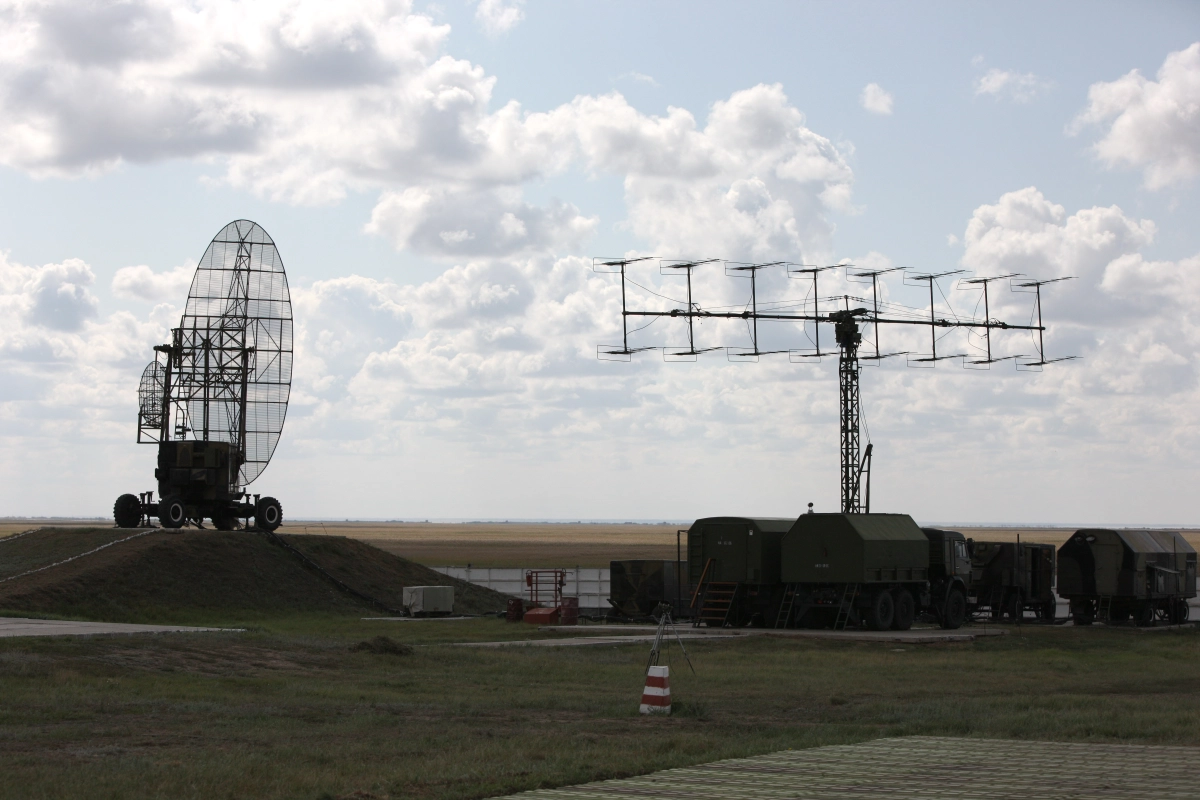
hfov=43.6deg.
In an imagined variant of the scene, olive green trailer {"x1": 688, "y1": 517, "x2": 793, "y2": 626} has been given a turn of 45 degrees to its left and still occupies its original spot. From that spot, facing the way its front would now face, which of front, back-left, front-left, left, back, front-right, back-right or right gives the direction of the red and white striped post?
back

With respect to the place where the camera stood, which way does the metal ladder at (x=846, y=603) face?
facing the viewer and to the left of the viewer

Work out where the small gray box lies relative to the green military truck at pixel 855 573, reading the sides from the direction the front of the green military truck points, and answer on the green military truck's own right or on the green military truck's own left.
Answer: on the green military truck's own left

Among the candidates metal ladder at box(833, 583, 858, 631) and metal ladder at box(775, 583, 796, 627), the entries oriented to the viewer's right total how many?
0

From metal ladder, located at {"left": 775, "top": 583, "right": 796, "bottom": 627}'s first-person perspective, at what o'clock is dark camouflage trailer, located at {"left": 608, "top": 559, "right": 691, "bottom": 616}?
The dark camouflage trailer is roughly at 3 o'clock from the metal ladder.

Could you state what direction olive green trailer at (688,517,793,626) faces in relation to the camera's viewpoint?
facing away from the viewer and to the right of the viewer

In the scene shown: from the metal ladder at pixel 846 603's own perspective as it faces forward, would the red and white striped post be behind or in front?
in front

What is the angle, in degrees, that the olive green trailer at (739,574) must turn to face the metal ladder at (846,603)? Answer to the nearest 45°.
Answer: approximately 45° to its right
